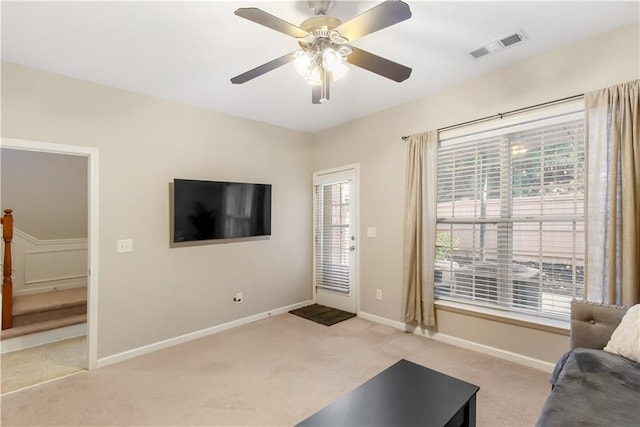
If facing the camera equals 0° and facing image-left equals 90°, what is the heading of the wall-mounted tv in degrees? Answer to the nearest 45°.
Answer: approximately 315°

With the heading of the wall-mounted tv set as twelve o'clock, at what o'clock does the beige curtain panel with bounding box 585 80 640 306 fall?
The beige curtain panel is roughly at 12 o'clock from the wall-mounted tv.

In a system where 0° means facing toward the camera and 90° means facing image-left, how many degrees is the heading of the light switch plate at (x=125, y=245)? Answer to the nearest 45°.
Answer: approximately 0°

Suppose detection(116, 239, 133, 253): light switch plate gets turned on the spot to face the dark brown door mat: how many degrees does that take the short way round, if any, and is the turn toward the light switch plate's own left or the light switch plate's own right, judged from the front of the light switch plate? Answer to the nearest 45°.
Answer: approximately 90° to the light switch plate's own left

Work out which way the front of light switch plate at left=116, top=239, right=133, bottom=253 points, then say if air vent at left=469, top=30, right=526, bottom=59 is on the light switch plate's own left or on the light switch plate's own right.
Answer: on the light switch plate's own left

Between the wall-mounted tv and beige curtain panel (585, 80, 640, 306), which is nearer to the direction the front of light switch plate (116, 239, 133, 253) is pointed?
the beige curtain panel
